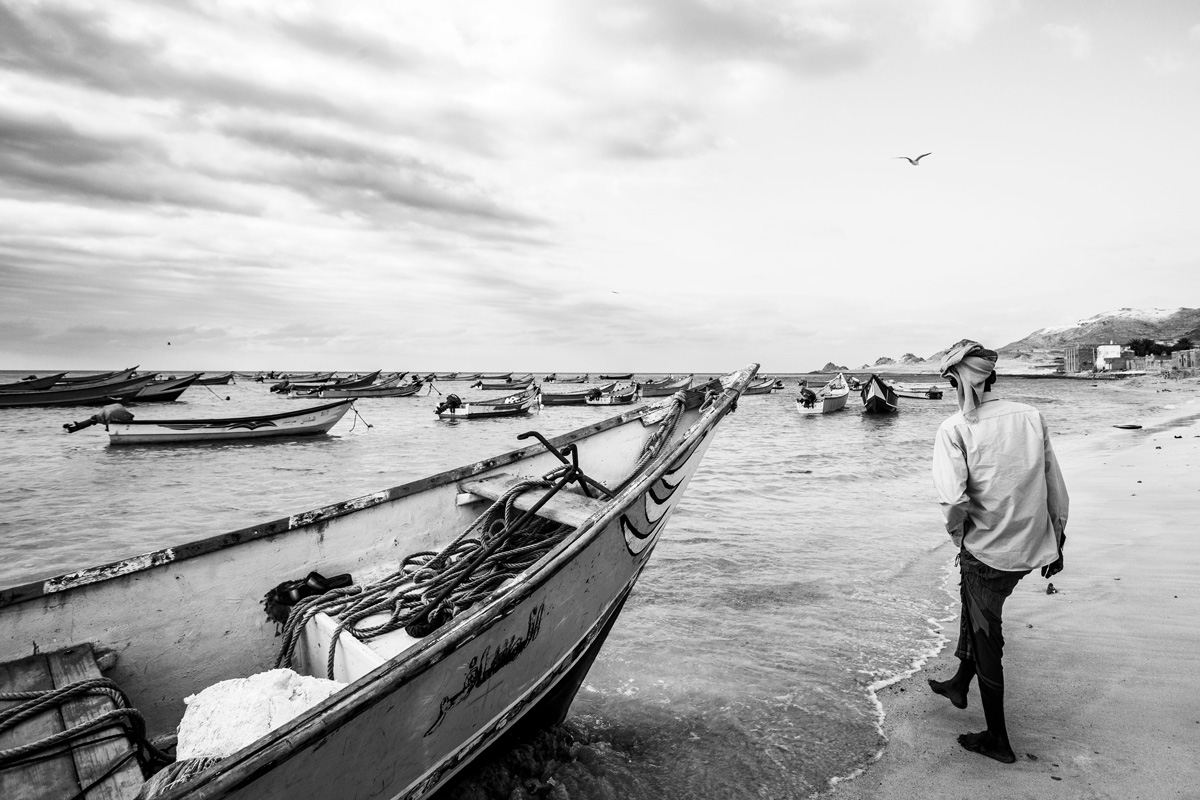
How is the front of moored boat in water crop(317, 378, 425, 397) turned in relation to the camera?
facing to the right of the viewer

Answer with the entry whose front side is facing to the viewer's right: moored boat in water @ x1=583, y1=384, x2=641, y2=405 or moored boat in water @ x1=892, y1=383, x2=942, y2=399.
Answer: moored boat in water @ x1=583, y1=384, x2=641, y2=405

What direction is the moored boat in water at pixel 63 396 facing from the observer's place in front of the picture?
facing to the right of the viewer

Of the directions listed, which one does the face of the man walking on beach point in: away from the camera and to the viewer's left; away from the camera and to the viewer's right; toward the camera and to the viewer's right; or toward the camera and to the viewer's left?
away from the camera and to the viewer's left

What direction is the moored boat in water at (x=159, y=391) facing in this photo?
to the viewer's right

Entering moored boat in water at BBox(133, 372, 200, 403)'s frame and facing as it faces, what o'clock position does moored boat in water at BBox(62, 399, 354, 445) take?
moored boat in water at BBox(62, 399, 354, 445) is roughly at 3 o'clock from moored boat in water at BBox(133, 372, 200, 403).

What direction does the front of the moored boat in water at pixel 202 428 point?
to the viewer's right

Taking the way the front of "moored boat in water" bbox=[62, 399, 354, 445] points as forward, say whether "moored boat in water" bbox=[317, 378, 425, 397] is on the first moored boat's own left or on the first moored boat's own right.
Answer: on the first moored boat's own left

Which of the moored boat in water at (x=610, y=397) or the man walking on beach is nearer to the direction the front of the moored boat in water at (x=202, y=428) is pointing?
the moored boat in water
